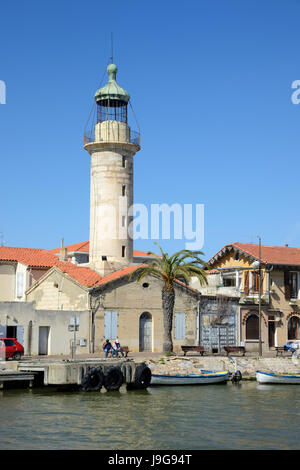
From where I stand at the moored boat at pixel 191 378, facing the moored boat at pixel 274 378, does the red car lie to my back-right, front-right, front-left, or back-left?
back-left

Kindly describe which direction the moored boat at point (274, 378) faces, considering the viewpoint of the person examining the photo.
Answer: facing to the left of the viewer

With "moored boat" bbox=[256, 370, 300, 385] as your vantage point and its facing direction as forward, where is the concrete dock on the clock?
The concrete dock is roughly at 11 o'clock from the moored boat.

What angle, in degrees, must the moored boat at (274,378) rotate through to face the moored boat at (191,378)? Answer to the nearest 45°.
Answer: approximately 45° to its left

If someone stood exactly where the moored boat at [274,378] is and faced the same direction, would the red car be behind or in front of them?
in front
